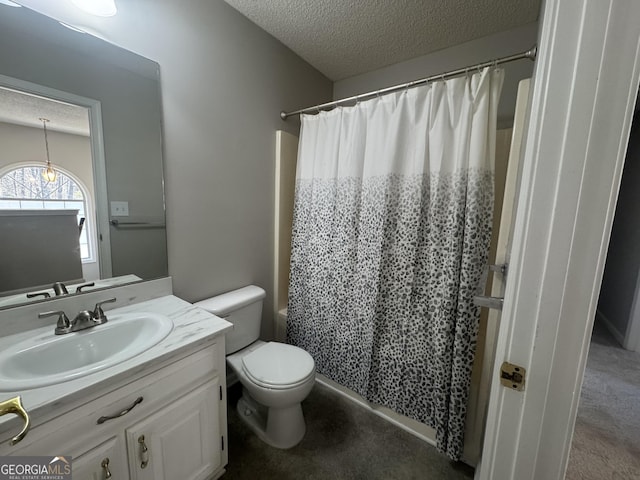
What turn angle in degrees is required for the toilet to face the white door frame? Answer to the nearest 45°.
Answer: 0° — it already faces it

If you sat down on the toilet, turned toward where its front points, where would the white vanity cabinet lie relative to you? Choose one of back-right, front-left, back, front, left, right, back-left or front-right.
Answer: right

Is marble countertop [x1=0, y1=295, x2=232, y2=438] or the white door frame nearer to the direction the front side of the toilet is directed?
the white door frame

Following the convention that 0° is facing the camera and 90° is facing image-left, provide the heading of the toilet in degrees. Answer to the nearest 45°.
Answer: approximately 315°

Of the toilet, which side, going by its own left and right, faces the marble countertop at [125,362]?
right
